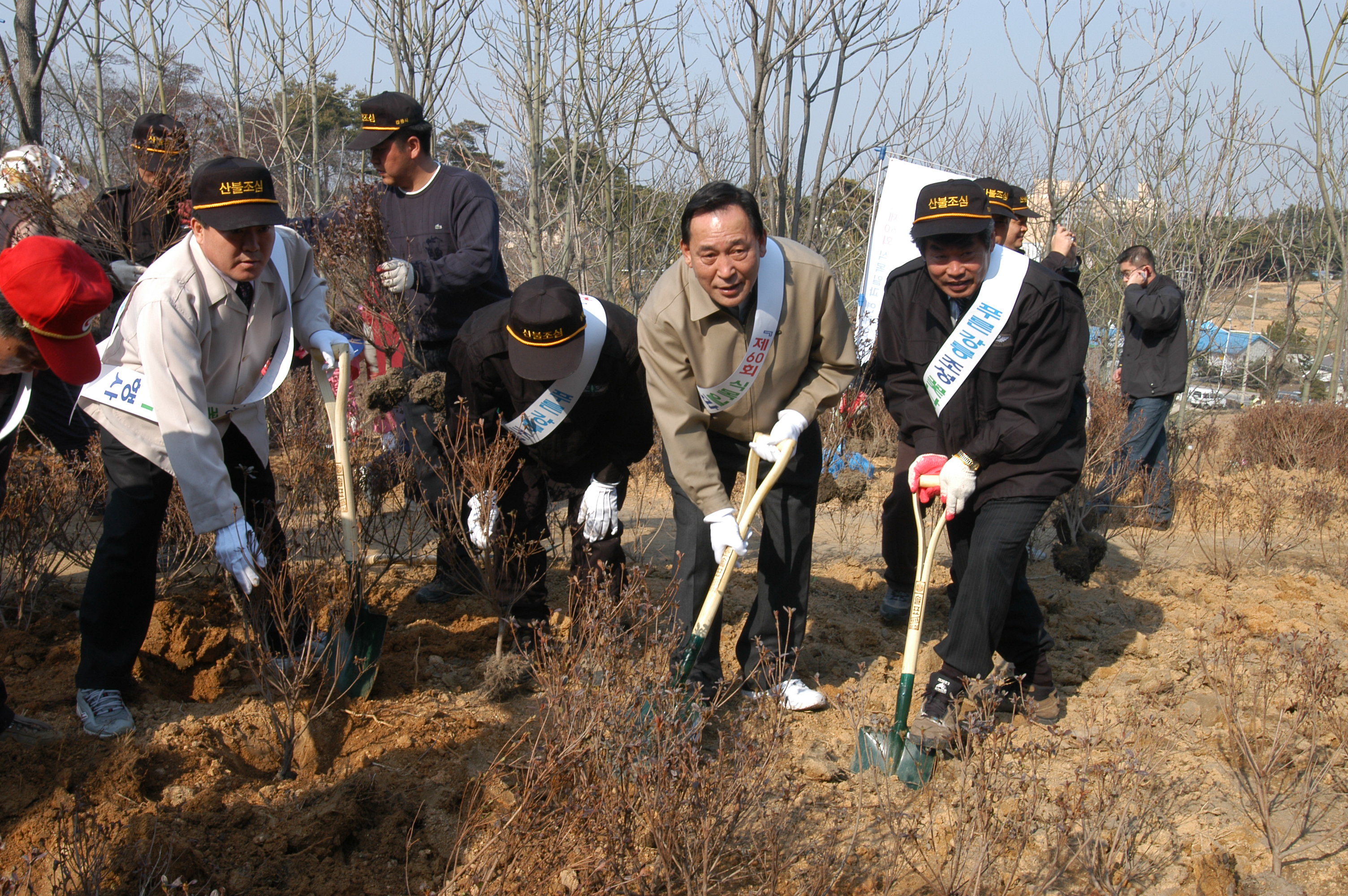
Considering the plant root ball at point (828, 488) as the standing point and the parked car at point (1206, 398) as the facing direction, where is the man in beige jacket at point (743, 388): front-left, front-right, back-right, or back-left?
back-right

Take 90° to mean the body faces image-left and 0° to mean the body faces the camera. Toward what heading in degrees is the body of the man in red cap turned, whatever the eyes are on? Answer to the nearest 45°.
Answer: approximately 270°

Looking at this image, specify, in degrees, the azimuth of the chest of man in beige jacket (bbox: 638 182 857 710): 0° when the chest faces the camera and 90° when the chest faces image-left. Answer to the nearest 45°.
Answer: approximately 0°

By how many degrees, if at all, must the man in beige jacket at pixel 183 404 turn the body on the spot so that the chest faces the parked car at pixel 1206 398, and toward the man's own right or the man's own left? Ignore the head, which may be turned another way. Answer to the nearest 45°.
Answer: approximately 90° to the man's own left

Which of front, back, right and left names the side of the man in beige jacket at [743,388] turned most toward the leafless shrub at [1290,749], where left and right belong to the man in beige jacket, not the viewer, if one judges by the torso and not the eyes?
left

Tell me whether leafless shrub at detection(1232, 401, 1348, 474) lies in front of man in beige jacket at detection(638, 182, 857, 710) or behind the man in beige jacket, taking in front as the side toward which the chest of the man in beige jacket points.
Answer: behind

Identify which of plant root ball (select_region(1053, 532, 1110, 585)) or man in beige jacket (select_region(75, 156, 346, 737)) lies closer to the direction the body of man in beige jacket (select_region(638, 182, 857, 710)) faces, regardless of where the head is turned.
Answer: the man in beige jacket

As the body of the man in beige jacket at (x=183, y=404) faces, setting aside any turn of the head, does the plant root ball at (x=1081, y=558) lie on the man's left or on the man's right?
on the man's left

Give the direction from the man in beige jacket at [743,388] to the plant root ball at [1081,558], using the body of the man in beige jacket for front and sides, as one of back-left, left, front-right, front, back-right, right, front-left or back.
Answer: back-left

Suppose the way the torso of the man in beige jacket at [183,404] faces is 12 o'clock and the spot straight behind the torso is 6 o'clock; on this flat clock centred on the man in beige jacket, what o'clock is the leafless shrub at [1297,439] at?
The leafless shrub is roughly at 10 o'clock from the man in beige jacket.

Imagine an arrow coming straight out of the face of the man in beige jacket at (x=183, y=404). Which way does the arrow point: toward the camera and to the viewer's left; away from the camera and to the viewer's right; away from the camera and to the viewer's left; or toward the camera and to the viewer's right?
toward the camera and to the viewer's right
